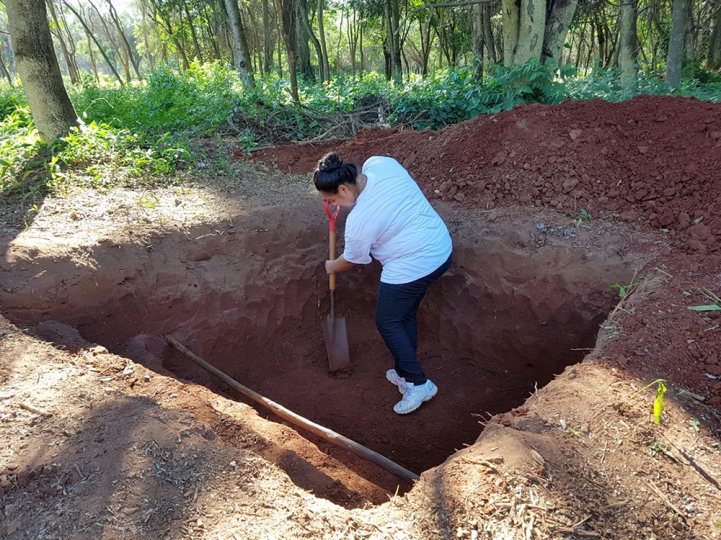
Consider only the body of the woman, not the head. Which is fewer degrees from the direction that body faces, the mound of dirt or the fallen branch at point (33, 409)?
the fallen branch

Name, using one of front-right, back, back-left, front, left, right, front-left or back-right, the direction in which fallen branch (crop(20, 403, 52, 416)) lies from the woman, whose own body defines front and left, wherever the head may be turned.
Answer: front-left

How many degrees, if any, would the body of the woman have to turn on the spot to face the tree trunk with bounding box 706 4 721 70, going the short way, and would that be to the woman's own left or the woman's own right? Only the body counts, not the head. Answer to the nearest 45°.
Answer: approximately 135° to the woman's own right

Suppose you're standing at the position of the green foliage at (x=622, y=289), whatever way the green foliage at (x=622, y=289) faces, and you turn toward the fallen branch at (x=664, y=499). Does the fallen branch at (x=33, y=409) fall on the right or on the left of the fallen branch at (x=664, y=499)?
right

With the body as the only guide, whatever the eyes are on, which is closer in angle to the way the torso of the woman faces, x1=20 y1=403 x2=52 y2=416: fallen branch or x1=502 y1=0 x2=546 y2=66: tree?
the fallen branch

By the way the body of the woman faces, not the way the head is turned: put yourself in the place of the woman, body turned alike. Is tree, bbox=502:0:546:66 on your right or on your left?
on your right

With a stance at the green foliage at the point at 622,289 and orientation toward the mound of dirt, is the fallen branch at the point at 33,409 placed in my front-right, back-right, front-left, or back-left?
back-left

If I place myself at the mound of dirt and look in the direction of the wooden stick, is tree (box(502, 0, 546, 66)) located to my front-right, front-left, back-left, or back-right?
back-right

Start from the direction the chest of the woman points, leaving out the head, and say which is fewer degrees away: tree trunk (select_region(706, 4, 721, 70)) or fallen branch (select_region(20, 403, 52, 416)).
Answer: the fallen branch

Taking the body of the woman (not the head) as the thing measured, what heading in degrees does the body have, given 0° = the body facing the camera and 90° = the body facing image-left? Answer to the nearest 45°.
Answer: approximately 90°

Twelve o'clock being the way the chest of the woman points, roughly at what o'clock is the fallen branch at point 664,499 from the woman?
The fallen branch is roughly at 8 o'clock from the woman.

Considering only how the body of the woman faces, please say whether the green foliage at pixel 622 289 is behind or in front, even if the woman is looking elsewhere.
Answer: behind
